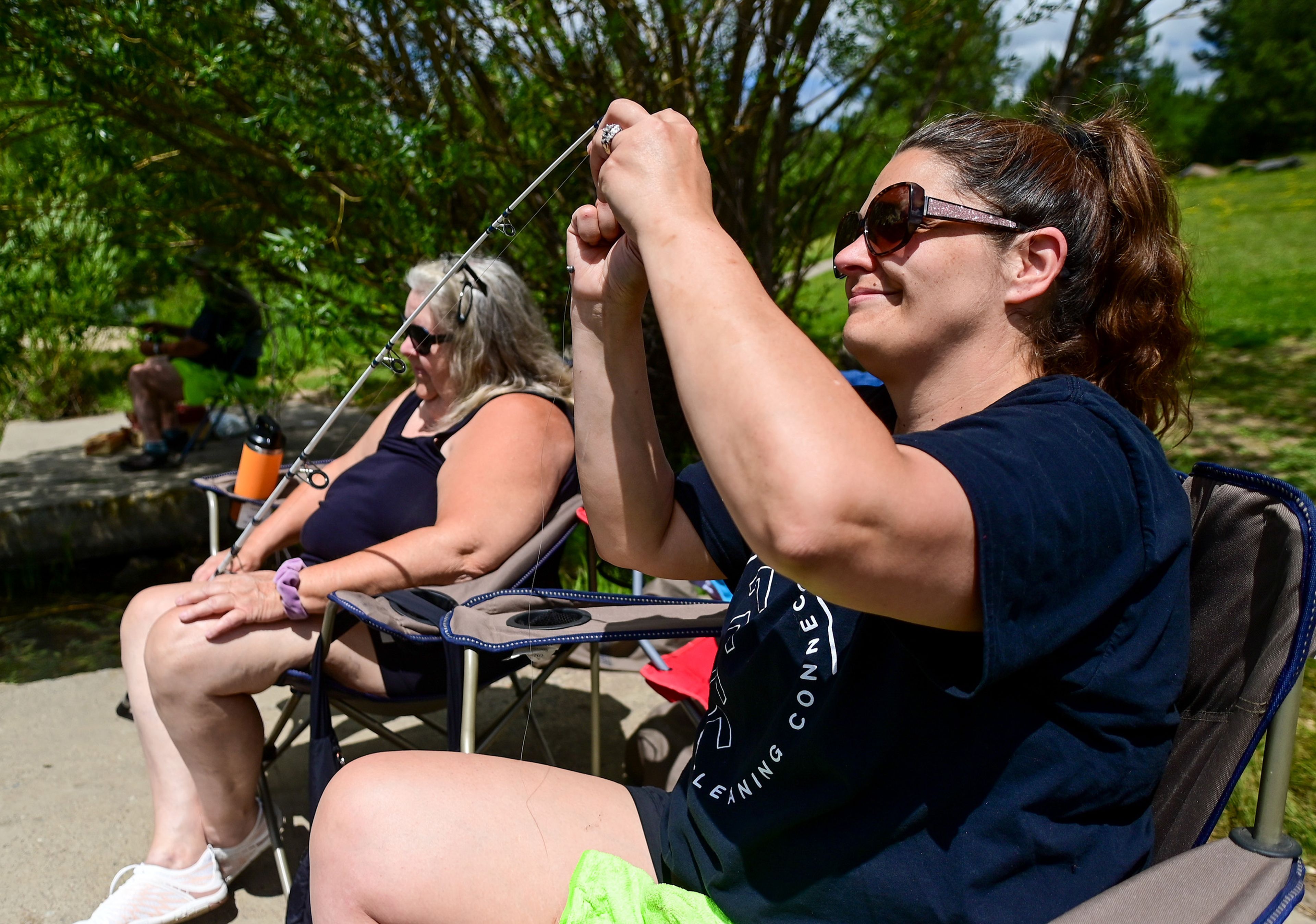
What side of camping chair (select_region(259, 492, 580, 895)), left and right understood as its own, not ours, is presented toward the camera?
left

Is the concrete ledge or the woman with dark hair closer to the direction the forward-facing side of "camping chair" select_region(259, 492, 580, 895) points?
the concrete ledge

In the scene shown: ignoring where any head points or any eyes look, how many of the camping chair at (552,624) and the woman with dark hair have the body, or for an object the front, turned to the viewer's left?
2

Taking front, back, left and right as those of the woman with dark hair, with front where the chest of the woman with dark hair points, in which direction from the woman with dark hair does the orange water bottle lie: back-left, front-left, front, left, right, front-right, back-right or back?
front-right

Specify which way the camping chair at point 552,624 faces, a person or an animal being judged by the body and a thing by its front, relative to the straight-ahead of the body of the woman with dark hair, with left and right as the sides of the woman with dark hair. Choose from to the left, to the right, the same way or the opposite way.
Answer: the same way

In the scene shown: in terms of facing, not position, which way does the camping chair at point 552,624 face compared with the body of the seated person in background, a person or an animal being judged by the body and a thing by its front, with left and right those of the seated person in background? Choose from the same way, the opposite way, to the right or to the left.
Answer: the same way

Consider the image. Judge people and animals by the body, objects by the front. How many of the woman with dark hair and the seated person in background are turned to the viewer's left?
2

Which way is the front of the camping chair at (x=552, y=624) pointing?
to the viewer's left

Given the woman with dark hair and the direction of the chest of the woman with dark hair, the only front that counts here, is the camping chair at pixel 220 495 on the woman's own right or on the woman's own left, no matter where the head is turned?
on the woman's own right

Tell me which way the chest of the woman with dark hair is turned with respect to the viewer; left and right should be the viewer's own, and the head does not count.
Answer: facing to the left of the viewer

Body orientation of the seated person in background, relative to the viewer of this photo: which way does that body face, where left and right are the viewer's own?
facing to the left of the viewer

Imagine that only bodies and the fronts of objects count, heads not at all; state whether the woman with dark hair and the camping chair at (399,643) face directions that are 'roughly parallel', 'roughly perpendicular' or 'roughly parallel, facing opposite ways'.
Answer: roughly parallel

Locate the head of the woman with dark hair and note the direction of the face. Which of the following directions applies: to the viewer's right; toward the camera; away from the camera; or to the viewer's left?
to the viewer's left

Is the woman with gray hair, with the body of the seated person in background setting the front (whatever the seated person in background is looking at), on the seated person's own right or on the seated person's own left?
on the seated person's own left

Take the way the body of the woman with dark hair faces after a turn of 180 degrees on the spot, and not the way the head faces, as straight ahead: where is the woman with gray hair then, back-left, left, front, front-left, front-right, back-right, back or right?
back-left

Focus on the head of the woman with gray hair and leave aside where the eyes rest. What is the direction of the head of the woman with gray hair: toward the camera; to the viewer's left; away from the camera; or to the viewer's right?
to the viewer's left
